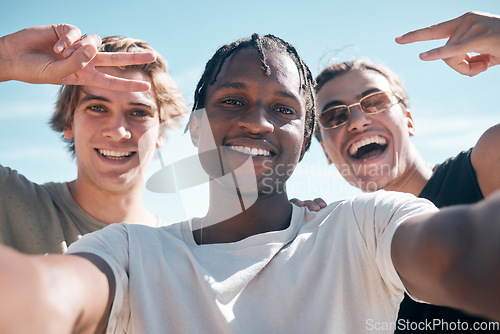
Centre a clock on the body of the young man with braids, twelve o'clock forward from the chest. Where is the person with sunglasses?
The person with sunglasses is roughly at 7 o'clock from the young man with braids.

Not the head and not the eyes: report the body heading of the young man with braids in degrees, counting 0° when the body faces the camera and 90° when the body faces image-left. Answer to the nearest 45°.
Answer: approximately 0°
